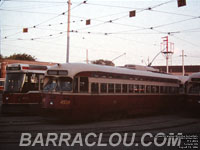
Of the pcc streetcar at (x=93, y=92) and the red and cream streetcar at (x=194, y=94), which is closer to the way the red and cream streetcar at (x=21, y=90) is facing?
the pcc streetcar

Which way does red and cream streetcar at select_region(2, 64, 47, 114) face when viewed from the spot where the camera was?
facing the viewer and to the left of the viewer

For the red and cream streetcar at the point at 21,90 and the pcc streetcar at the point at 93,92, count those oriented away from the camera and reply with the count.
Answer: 0

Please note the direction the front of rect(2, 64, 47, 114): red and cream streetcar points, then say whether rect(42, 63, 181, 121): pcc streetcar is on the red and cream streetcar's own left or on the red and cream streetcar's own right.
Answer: on the red and cream streetcar's own left

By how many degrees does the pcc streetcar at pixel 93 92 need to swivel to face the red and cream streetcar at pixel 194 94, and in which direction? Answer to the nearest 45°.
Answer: approximately 180°
